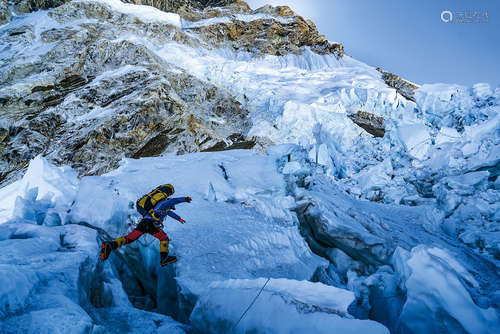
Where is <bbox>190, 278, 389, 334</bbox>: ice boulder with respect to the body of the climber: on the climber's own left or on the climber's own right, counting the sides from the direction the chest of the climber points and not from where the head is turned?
on the climber's own right

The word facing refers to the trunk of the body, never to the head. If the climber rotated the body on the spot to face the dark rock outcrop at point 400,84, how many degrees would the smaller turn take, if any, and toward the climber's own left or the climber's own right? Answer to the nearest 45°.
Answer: approximately 45° to the climber's own left

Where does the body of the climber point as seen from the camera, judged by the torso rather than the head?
to the viewer's right

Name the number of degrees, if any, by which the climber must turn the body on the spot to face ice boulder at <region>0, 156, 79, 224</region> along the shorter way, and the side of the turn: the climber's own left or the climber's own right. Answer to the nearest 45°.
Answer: approximately 135° to the climber's own left

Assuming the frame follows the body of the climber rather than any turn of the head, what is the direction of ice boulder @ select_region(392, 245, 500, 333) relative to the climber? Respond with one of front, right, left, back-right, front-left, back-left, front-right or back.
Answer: front-right
